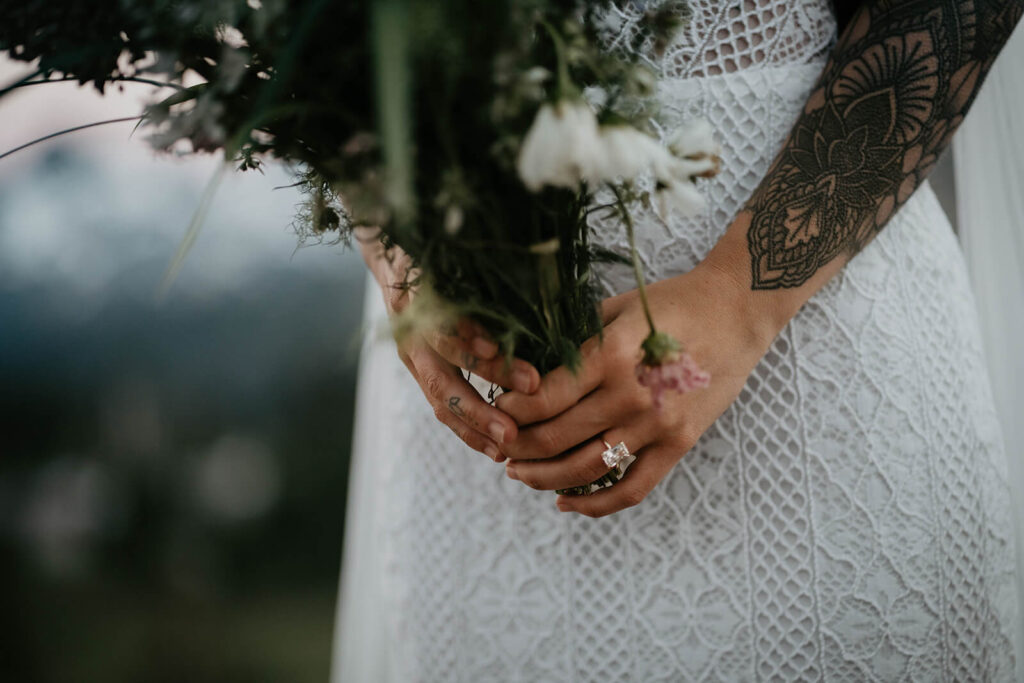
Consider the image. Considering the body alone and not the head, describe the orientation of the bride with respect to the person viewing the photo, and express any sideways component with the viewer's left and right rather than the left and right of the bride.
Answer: facing the viewer and to the left of the viewer
